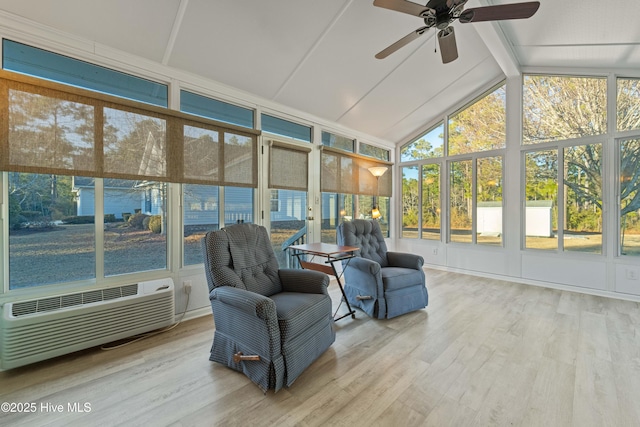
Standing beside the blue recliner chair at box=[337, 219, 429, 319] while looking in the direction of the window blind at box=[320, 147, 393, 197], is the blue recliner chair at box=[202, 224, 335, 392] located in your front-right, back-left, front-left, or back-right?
back-left

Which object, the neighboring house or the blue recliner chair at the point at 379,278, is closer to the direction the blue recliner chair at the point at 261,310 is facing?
the blue recliner chair

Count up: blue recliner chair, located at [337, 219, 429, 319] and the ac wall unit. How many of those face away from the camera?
0

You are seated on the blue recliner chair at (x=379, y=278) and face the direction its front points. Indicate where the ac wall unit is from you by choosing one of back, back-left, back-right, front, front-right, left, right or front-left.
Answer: right

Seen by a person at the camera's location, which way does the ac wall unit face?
facing the viewer and to the right of the viewer

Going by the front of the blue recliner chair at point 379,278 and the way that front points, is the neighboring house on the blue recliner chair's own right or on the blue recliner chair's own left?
on the blue recliner chair's own right

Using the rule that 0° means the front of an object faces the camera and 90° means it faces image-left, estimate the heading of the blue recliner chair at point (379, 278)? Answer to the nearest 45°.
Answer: approximately 315°

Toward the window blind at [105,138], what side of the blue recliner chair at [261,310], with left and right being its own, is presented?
back

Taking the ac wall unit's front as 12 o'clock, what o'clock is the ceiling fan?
The ceiling fan is roughly at 10 o'clock from the ac wall unit.

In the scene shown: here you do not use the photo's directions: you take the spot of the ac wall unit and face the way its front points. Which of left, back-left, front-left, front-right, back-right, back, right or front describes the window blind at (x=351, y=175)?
front-left
